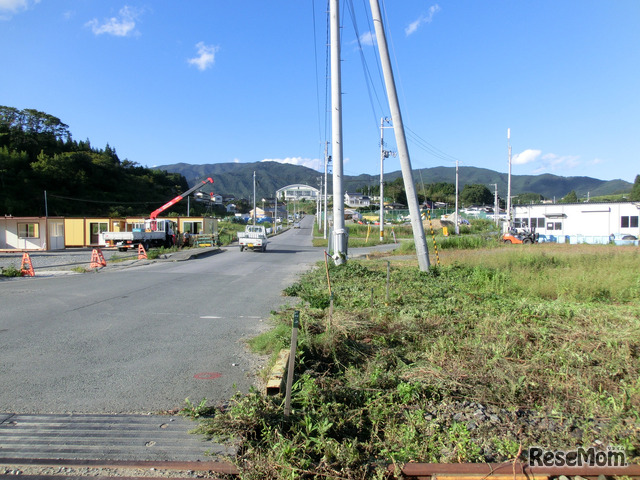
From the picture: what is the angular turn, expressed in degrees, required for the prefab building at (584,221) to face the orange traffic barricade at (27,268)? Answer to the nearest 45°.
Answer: approximately 45° to its right

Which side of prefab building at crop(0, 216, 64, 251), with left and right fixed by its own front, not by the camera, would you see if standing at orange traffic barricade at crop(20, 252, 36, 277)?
front

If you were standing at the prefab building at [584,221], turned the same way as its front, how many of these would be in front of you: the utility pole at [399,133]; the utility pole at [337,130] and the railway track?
3

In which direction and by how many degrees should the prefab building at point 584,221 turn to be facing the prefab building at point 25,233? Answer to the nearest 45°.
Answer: approximately 45° to its right

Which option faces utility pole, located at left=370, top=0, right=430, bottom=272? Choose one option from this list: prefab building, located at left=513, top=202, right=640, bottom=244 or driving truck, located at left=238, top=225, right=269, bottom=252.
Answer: the prefab building

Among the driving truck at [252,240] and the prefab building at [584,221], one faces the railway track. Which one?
the prefab building

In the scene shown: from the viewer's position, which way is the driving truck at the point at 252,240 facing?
facing away from the viewer

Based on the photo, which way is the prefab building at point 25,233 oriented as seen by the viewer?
toward the camera

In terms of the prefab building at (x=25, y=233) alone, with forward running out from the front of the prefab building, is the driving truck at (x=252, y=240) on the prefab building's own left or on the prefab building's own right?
on the prefab building's own left

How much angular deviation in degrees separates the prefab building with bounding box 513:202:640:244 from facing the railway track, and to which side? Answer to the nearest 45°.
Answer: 0° — it already faces it
